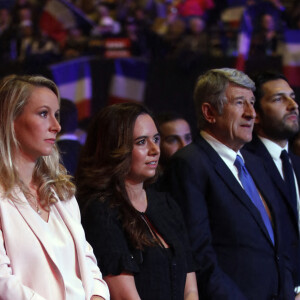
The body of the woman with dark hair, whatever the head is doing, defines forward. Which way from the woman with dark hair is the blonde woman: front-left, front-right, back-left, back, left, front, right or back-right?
right

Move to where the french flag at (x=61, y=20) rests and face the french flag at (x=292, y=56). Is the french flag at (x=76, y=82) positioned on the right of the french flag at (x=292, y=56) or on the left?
right

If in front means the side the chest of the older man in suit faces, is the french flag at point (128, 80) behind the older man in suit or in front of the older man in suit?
behind

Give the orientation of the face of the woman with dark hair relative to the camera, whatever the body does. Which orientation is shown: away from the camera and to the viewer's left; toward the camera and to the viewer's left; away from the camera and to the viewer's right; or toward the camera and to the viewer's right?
toward the camera and to the viewer's right

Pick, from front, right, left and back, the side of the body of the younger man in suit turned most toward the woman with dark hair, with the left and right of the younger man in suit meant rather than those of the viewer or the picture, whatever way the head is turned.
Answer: right

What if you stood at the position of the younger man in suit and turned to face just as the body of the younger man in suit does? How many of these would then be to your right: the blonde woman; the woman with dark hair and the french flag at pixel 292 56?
2

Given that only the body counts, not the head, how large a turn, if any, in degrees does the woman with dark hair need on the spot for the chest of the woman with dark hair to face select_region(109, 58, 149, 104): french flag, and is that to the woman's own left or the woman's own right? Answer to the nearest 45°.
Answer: approximately 135° to the woman's own left

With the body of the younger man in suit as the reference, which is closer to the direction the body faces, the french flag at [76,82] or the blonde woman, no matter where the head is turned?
the blonde woman

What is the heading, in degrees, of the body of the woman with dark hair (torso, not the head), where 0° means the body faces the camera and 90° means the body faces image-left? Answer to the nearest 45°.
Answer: approximately 315°

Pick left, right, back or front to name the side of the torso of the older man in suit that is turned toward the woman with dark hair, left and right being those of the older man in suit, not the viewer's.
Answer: right

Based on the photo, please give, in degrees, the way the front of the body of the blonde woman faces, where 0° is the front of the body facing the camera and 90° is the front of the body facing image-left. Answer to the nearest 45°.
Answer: approximately 315°
